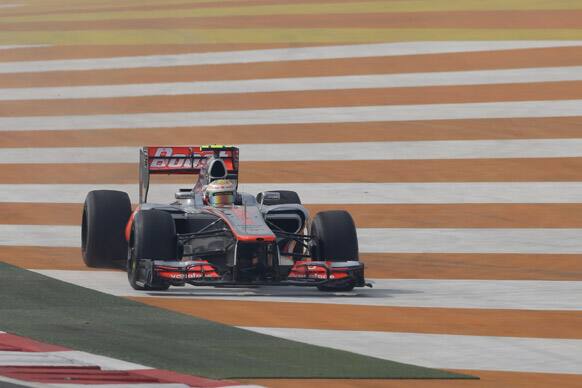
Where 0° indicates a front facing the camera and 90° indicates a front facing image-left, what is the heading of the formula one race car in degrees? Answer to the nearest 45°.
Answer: approximately 0°
